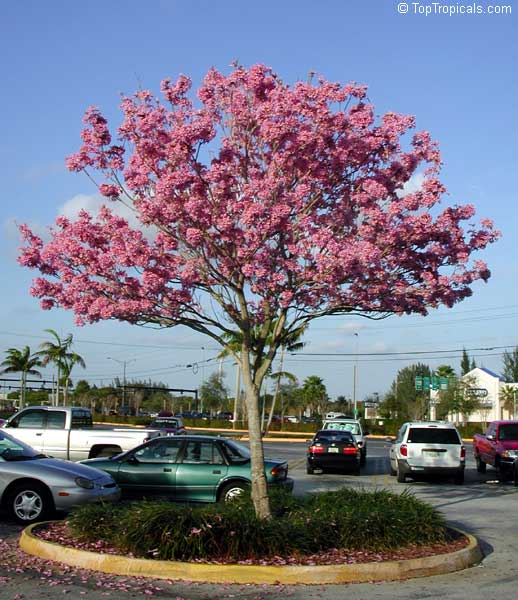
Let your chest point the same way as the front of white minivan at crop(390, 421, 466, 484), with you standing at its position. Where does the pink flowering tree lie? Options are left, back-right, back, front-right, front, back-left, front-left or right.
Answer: back

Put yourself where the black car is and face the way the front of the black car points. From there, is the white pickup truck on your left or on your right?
on your left

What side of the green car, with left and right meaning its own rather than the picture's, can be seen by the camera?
left

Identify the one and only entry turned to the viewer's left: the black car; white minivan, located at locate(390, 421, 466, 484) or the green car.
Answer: the green car

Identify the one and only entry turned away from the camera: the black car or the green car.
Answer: the black car

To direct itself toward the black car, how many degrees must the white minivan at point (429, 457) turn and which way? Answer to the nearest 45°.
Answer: approximately 45° to its left

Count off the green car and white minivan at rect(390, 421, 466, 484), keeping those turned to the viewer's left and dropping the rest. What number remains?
1

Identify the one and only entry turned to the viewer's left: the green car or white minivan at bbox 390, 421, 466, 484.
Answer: the green car

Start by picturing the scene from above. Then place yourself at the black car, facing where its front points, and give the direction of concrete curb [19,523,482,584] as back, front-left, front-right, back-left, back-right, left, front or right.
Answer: back

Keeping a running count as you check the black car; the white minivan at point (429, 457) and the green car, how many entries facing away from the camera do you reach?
2

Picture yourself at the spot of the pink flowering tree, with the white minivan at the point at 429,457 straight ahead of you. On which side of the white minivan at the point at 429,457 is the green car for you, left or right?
left

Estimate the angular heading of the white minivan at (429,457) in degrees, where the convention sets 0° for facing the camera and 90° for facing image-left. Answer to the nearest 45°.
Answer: approximately 180°

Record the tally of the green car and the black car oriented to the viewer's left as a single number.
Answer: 1

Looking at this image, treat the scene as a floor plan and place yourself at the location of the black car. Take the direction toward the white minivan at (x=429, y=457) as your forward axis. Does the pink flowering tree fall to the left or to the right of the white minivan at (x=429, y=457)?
right

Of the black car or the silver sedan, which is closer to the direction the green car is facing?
the silver sedan

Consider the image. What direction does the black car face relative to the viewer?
away from the camera

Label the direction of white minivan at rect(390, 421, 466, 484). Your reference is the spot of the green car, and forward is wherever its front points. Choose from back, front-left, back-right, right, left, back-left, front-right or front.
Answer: back-right
